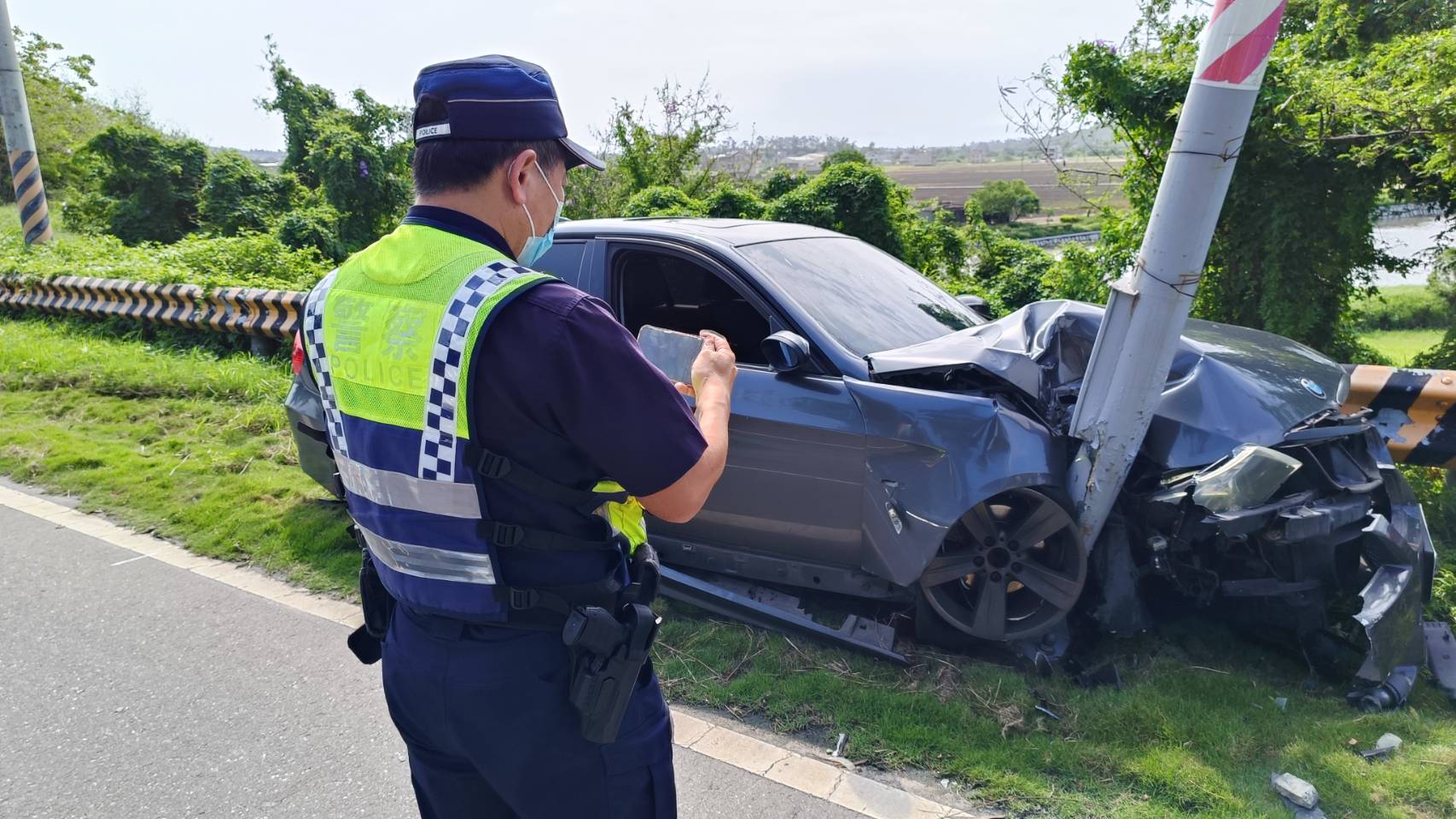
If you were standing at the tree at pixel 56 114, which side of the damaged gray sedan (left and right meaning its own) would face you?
back

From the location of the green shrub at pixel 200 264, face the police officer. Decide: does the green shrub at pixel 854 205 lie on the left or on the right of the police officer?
left

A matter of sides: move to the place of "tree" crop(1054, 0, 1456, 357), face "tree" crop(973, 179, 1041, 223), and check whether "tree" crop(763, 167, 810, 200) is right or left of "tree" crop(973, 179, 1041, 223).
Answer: left

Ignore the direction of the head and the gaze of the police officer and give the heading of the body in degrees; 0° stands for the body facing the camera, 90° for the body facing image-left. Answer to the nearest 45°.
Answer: approximately 225°

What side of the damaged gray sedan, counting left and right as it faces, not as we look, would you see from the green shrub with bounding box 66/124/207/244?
back

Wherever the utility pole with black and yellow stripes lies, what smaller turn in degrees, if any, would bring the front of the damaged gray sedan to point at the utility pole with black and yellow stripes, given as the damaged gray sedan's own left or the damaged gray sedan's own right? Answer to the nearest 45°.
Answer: approximately 180°

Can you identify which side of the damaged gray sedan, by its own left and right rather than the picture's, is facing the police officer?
right

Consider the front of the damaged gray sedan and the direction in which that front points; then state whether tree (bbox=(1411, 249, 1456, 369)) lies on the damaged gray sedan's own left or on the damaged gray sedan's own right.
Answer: on the damaged gray sedan's own left

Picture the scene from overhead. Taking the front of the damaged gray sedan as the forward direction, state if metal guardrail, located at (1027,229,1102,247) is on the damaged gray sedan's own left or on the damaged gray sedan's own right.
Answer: on the damaged gray sedan's own left

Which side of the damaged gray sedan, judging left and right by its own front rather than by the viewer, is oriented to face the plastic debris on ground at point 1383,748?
front

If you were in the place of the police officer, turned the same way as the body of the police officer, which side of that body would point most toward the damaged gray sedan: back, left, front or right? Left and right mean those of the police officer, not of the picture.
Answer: front

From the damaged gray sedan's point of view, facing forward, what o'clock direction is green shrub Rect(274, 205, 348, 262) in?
The green shrub is roughly at 6 o'clock from the damaged gray sedan.

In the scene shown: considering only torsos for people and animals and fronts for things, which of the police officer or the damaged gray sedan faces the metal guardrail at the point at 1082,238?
the police officer

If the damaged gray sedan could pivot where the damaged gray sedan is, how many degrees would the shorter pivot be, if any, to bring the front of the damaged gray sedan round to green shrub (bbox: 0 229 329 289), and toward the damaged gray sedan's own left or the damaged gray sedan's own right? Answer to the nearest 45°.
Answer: approximately 180°

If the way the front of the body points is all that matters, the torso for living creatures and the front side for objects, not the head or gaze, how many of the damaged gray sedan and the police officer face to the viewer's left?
0

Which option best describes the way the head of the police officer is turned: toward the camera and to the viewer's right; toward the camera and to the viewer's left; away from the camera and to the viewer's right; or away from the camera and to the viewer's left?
away from the camera and to the viewer's right

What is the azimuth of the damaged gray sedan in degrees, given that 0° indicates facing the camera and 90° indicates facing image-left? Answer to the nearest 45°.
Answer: approximately 315°
